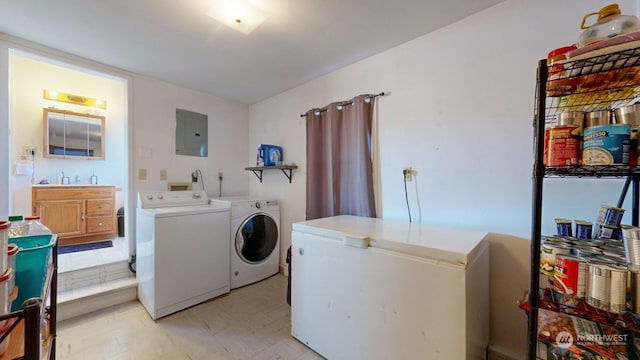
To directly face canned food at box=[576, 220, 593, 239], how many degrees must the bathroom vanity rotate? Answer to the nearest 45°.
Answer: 0° — it already faces it

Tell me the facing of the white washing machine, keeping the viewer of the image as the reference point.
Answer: facing the viewer and to the right of the viewer

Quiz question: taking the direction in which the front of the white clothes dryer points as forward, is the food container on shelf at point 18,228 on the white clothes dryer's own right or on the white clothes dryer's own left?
on the white clothes dryer's own right

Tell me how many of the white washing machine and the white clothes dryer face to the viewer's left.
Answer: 0

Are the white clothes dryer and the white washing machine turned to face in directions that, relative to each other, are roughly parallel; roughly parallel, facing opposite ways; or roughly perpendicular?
roughly parallel

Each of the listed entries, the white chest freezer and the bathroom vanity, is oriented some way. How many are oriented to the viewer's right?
0

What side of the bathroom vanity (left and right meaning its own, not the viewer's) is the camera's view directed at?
front

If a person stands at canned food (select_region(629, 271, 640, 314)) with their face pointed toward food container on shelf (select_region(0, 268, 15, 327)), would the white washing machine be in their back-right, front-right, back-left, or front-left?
front-right

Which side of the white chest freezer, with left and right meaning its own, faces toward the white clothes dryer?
right

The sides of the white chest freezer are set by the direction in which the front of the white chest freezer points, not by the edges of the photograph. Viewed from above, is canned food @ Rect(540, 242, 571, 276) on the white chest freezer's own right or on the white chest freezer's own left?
on the white chest freezer's own left

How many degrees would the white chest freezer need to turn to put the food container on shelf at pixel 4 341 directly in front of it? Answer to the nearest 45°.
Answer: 0° — it already faces it

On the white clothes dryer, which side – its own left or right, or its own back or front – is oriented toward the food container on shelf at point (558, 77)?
front

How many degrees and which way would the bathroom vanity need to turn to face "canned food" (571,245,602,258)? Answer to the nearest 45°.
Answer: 0° — it already faces it
